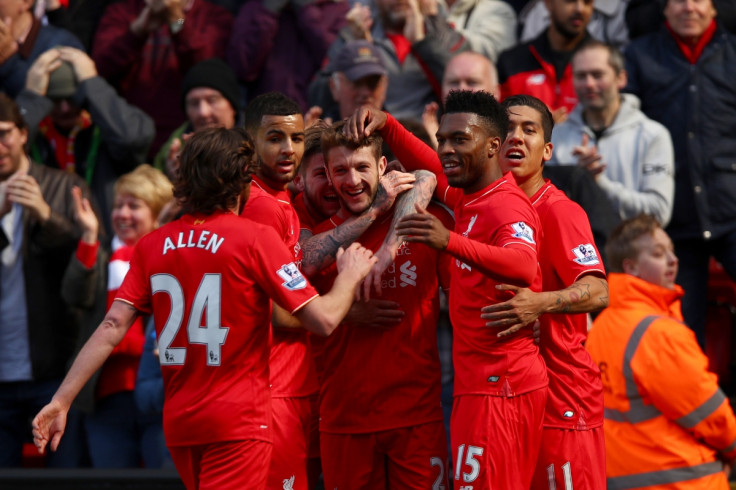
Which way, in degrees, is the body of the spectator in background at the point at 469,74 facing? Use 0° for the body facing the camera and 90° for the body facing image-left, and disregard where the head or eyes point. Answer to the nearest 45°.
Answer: approximately 0°

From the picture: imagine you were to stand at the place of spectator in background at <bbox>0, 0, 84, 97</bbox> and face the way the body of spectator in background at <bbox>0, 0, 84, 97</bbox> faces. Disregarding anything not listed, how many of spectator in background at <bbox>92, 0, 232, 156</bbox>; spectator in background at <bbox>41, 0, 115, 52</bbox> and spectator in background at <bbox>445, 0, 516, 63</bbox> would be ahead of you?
0

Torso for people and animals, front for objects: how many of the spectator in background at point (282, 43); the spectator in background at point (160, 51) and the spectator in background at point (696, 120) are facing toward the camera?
3

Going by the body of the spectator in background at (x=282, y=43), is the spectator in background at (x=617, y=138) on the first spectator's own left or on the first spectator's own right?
on the first spectator's own left

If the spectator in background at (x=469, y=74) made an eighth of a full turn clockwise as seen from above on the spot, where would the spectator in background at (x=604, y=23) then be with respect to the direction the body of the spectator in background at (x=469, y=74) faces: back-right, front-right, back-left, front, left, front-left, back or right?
back

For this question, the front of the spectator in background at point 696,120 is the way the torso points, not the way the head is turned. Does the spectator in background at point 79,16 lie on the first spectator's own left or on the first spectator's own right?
on the first spectator's own right

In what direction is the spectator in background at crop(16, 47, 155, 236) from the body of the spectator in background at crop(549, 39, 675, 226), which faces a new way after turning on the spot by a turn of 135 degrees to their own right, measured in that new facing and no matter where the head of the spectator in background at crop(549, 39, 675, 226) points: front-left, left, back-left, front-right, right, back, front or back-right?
left

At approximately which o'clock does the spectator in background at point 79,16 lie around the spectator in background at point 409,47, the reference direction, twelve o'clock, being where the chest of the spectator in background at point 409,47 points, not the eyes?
the spectator in background at point 79,16 is roughly at 2 o'clock from the spectator in background at point 409,47.

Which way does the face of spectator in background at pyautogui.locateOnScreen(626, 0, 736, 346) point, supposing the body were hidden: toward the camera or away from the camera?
toward the camera

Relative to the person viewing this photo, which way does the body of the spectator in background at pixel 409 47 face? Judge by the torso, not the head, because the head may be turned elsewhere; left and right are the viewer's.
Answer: facing the viewer and to the left of the viewer

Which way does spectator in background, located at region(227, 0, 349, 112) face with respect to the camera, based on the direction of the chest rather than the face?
toward the camera

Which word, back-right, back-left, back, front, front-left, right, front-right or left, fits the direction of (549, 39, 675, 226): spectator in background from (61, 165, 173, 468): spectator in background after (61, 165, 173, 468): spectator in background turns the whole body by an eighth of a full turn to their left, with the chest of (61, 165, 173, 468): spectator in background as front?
left

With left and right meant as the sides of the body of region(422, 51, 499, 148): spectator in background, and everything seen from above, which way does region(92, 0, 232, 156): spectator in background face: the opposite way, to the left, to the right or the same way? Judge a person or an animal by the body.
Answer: the same way

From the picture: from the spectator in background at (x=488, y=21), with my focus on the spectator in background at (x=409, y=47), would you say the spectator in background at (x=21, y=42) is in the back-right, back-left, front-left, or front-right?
front-right

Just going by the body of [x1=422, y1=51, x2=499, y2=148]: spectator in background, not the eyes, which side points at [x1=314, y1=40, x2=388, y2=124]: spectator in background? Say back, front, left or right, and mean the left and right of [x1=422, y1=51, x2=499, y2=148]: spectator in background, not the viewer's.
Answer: right
